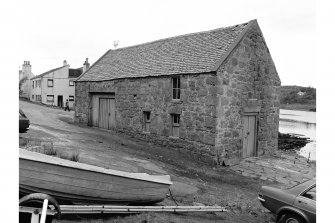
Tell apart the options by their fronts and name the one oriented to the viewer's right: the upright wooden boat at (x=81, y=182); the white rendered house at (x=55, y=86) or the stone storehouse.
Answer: the upright wooden boat

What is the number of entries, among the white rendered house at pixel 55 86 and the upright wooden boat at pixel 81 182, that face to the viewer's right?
1

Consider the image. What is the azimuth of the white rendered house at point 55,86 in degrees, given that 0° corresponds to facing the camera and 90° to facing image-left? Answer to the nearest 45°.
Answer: approximately 45°

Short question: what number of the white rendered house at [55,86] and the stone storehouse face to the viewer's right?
0

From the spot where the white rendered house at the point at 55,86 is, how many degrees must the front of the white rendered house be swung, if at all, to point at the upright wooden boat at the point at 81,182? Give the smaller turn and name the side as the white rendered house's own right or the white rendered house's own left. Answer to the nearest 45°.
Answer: approximately 45° to the white rendered house's own left

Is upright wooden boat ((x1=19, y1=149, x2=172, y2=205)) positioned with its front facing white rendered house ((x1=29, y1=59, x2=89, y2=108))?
no

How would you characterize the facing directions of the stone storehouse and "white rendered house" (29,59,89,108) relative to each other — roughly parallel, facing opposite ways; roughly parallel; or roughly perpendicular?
roughly parallel

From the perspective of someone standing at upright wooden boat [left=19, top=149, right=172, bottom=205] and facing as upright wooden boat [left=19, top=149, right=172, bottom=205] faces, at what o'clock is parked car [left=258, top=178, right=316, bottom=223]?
The parked car is roughly at 12 o'clock from the upright wooden boat.

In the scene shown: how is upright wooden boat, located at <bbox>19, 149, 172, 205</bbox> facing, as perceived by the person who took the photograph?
facing to the right of the viewer

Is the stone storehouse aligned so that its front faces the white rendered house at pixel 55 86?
no

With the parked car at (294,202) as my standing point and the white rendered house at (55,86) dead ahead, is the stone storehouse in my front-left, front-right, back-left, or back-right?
front-right

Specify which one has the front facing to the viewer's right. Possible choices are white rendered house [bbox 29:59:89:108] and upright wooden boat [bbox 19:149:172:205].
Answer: the upright wooden boat

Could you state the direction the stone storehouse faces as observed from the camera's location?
facing the viewer and to the left of the viewer

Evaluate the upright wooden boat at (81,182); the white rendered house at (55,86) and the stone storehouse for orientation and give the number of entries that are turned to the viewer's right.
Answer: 1

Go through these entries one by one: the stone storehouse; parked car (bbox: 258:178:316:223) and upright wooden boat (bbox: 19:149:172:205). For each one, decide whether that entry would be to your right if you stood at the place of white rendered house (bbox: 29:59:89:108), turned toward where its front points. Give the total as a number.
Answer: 0
